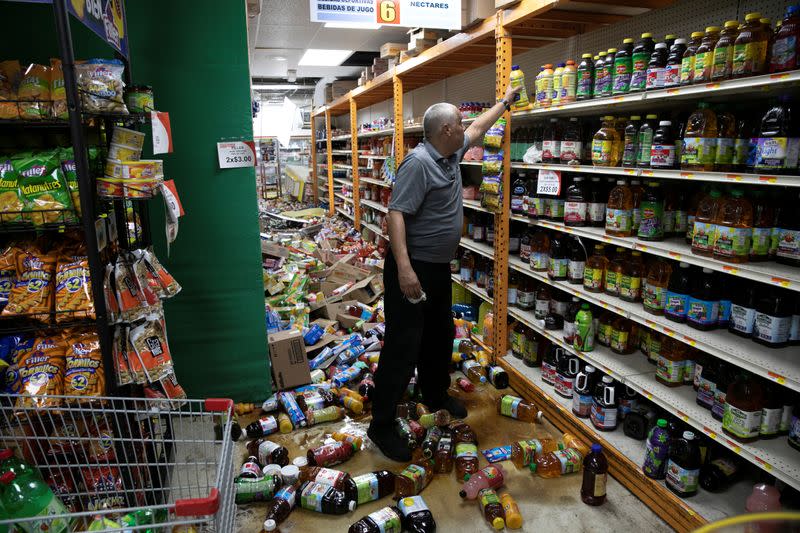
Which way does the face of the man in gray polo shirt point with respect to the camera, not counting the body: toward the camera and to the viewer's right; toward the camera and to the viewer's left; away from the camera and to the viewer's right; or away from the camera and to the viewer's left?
away from the camera and to the viewer's right

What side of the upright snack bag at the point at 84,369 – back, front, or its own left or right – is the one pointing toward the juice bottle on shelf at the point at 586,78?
left

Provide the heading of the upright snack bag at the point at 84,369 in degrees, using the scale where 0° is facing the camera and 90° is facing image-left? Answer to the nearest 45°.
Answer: approximately 0°
